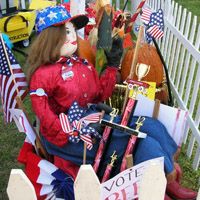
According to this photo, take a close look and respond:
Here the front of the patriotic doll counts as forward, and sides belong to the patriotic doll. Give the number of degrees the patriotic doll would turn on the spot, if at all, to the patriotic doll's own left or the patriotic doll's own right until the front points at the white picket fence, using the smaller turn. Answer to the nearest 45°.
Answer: approximately 90° to the patriotic doll's own left

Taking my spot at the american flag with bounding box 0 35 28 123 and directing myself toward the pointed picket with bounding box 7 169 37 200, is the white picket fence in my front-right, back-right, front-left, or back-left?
back-left

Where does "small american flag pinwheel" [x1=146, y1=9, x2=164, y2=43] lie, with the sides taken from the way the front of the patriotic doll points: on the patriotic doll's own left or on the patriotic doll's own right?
on the patriotic doll's own left

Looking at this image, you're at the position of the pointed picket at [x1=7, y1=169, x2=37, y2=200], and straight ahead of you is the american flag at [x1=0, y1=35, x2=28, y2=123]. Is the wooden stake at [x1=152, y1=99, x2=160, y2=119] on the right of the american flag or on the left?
right

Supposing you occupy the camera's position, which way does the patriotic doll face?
facing the viewer and to the right of the viewer

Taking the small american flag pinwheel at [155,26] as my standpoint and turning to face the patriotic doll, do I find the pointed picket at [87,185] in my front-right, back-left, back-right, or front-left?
front-left

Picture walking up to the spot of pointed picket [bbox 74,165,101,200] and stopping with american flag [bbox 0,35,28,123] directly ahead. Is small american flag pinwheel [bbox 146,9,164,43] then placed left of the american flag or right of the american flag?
right

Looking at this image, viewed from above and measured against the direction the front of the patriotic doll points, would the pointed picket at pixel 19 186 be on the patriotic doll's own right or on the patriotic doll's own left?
on the patriotic doll's own right

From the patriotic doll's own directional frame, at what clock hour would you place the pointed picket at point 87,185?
The pointed picket is roughly at 1 o'clock from the patriotic doll.

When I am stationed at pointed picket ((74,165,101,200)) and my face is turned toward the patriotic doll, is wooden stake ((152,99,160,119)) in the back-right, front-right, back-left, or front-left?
front-right

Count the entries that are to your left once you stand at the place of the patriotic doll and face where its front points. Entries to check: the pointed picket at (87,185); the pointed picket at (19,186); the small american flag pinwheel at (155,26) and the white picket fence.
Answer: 2

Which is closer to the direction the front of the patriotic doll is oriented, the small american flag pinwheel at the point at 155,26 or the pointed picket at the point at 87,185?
the pointed picket

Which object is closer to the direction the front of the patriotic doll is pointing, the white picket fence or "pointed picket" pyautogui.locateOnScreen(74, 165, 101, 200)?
the pointed picket
